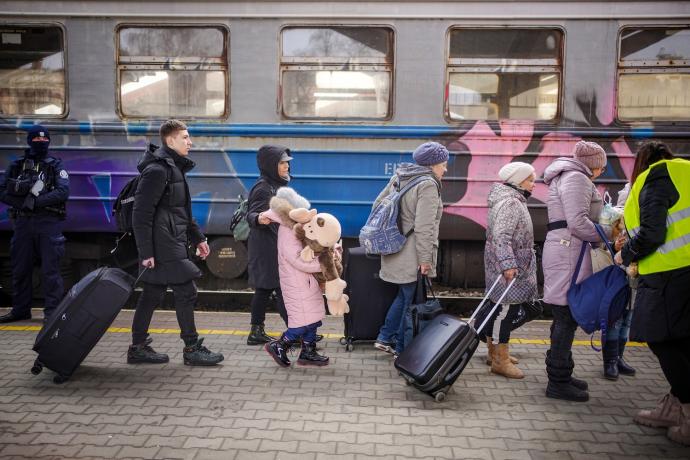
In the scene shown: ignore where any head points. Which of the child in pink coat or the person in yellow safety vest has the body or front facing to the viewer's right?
the child in pink coat

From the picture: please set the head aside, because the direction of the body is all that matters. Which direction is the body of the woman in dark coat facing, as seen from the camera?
to the viewer's right

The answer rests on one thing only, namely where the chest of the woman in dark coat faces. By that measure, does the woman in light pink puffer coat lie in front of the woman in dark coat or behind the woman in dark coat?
in front

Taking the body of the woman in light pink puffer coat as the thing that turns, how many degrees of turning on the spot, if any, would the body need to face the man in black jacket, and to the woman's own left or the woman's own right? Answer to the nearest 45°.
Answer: approximately 180°

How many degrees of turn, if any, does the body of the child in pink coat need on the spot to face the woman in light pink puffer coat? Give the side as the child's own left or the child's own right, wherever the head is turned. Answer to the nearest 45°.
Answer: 0° — they already face them

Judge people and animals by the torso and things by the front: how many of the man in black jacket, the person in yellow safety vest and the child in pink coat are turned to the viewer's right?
2

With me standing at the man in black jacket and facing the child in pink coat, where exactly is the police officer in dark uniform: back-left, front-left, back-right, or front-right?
back-left

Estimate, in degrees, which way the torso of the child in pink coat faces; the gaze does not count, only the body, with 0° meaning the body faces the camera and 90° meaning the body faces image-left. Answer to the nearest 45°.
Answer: approximately 270°

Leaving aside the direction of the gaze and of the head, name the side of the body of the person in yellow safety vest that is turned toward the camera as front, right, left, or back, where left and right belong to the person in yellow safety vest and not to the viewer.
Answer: left

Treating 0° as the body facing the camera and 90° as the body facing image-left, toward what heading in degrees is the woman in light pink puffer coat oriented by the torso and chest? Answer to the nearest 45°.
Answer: approximately 270°
